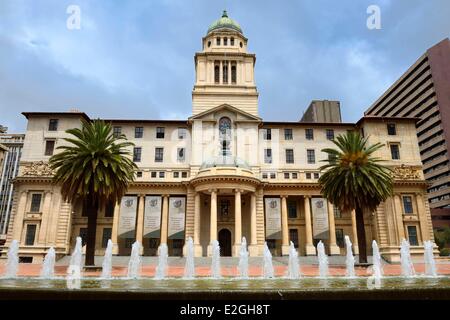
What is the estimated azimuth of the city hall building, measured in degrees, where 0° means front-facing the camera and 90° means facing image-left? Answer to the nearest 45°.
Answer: approximately 0°

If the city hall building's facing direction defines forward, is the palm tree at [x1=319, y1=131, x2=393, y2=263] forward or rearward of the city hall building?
forward

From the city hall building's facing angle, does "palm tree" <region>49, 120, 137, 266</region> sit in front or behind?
in front

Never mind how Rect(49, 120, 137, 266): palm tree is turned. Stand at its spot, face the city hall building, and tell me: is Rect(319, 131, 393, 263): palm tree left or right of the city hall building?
right
